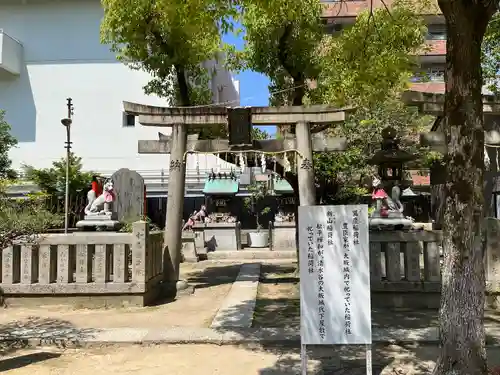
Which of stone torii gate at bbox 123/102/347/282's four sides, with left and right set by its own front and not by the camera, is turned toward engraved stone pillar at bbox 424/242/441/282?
left

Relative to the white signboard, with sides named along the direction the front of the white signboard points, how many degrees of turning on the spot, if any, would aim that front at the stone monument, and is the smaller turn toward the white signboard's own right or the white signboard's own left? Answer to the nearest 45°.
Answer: approximately 135° to the white signboard's own right

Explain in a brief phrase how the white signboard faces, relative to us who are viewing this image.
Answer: facing the viewer

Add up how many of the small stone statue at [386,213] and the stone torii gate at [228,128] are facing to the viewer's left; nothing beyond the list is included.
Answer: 1

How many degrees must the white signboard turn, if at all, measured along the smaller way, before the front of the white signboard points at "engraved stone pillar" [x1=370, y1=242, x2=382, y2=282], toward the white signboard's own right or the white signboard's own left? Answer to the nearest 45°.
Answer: approximately 180°

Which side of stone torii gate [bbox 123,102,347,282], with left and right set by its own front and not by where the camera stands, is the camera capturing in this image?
front

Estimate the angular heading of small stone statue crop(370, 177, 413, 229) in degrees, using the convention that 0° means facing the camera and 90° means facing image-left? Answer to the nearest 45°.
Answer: approximately 90°

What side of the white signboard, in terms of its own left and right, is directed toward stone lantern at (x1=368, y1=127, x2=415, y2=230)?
back

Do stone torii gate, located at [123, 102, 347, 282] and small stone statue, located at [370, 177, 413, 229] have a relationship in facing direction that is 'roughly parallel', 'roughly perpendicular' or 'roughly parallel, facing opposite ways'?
roughly perpendicular

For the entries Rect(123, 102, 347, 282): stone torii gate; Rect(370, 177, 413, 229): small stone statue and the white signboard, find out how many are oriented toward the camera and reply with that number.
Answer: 2

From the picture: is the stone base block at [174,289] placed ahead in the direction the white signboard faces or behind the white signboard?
behind

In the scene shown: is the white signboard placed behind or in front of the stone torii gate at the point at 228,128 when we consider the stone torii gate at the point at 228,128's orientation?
in front

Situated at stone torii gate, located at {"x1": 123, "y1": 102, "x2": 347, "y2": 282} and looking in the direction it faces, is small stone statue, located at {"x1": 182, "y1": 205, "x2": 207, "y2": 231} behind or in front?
behind

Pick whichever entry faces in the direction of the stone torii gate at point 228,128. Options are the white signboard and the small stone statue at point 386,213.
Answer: the small stone statue

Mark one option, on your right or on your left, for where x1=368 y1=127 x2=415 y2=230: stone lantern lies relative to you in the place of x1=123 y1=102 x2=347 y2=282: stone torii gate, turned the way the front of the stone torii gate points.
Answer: on your left
